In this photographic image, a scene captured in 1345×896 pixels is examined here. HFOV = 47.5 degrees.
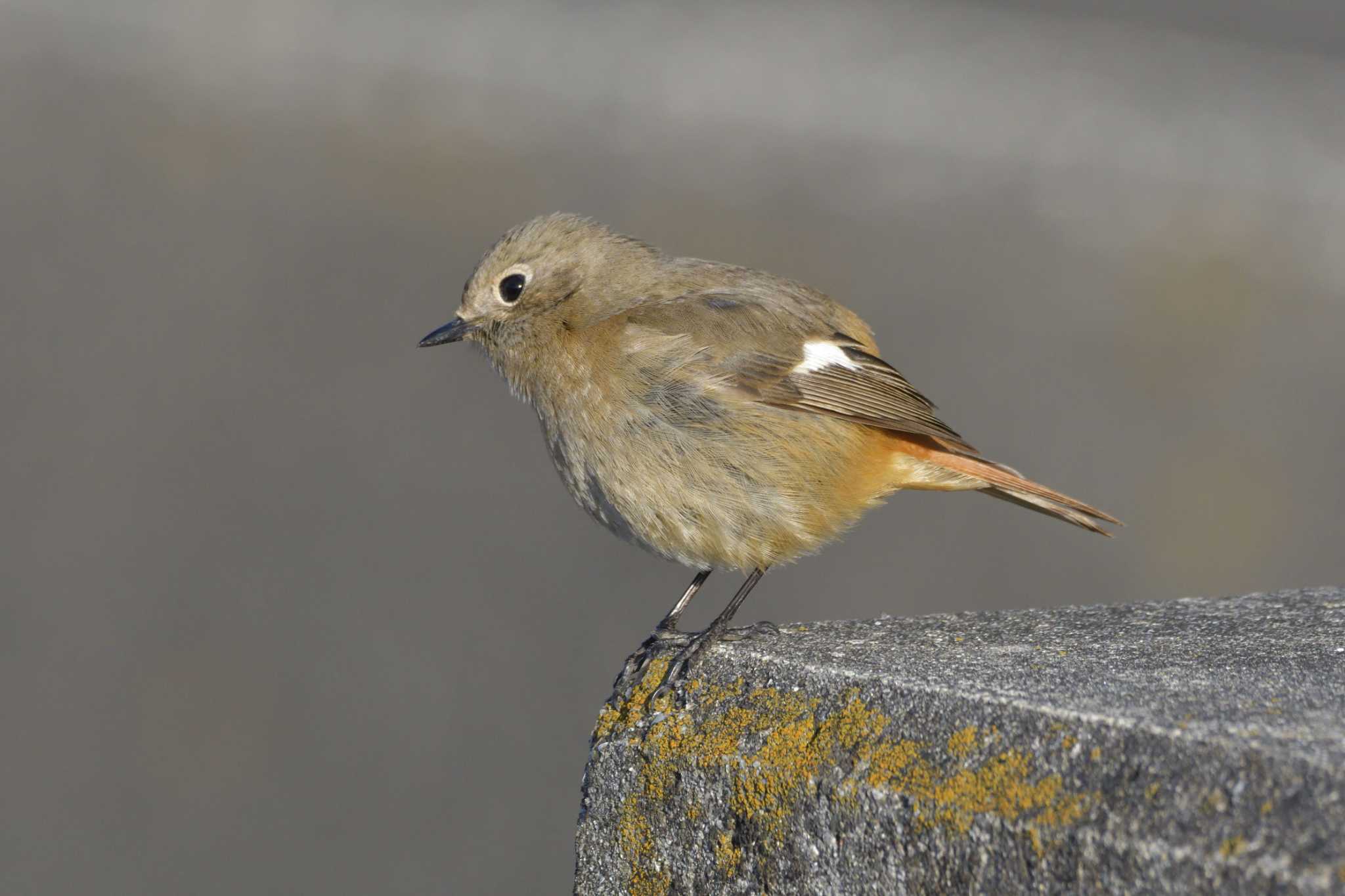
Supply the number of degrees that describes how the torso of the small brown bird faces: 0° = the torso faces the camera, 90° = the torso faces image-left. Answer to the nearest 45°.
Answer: approximately 90°
